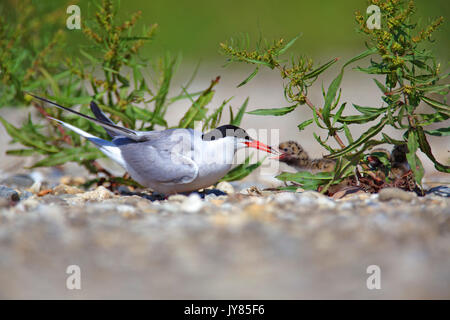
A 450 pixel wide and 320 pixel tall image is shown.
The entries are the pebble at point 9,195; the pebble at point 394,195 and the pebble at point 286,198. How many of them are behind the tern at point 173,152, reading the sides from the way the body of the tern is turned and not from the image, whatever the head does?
1

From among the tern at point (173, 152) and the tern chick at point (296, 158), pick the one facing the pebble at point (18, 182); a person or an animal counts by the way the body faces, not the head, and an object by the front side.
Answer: the tern chick

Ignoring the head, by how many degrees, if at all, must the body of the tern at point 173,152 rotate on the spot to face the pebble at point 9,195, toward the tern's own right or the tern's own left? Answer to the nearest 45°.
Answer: approximately 180°

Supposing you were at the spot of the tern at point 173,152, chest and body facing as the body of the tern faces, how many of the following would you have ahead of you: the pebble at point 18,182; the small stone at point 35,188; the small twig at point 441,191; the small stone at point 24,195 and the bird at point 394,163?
2

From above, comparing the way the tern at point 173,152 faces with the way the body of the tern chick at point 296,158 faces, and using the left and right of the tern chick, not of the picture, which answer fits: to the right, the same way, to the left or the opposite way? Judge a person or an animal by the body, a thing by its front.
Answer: the opposite way

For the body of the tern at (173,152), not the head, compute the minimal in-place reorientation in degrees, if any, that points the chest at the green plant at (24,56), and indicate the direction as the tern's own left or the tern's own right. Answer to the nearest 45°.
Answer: approximately 135° to the tern's own left

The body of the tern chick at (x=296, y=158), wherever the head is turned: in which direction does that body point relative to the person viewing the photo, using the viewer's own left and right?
facing to the left of the viewer

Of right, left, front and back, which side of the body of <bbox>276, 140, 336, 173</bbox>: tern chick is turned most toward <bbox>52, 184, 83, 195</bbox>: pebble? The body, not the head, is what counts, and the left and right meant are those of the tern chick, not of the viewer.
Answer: front

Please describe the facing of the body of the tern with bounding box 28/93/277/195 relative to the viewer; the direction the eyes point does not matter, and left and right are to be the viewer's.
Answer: facing to the right of the viewer
